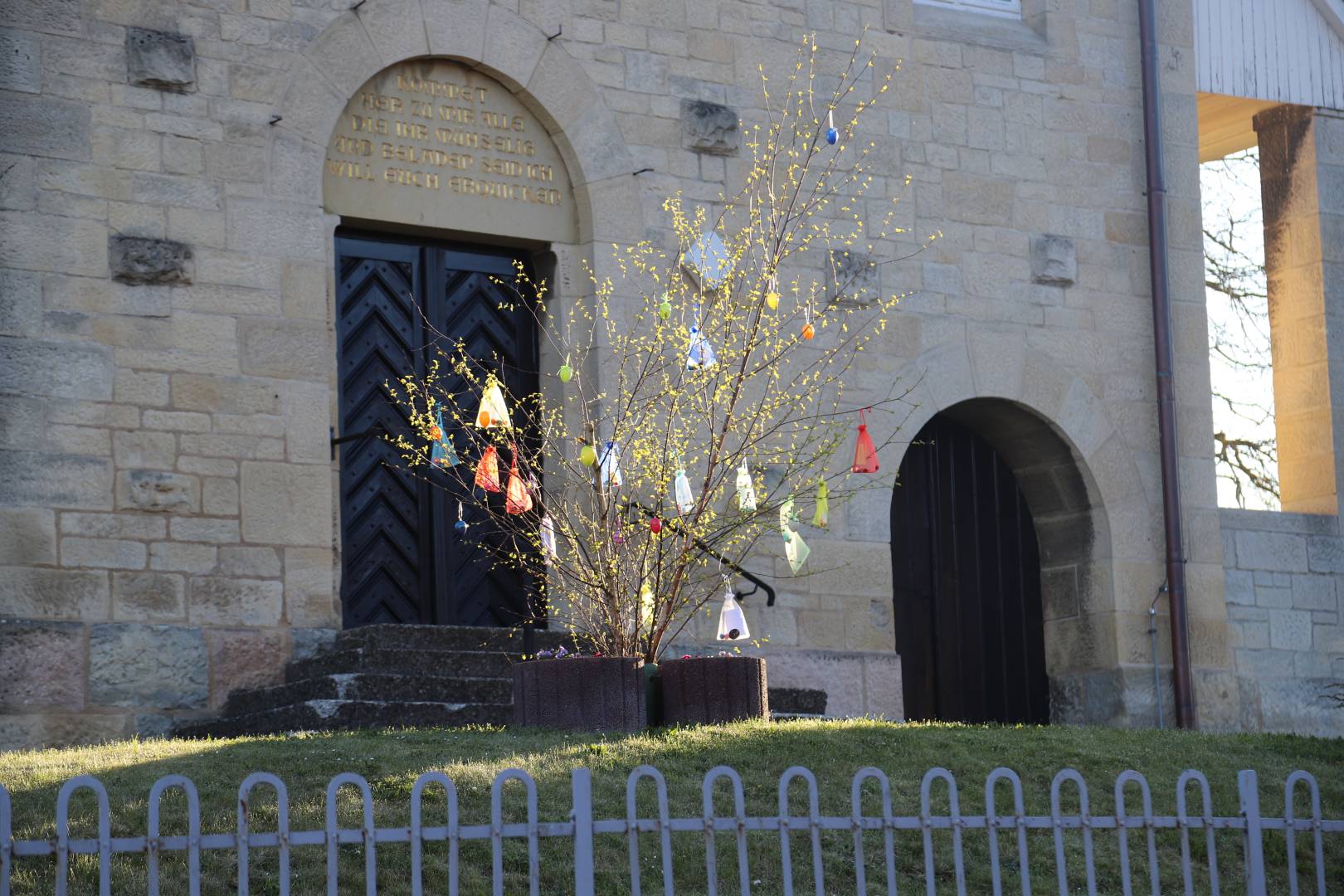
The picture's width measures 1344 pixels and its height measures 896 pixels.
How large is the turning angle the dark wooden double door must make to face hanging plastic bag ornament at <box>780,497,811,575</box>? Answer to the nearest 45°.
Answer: approximately 90° to its left

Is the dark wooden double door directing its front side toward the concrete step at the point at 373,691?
yes

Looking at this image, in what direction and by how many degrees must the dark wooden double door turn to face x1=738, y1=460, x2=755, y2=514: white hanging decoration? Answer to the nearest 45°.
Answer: approximately 45° to its left

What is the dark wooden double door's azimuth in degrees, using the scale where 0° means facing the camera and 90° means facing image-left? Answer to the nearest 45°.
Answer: approximately 0°

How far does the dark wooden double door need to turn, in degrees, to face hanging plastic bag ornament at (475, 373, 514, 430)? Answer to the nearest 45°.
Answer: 0° — it already faces it

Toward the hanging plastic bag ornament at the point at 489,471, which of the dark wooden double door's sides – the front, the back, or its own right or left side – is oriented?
front

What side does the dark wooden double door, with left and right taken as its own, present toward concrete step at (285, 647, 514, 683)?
front

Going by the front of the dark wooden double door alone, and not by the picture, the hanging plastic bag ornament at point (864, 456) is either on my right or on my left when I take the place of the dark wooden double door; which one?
on my left

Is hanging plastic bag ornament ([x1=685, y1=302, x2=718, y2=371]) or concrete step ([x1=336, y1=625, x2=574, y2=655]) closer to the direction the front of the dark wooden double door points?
the concrete step

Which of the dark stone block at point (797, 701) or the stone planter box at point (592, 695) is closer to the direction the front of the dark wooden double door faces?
the stone planter box

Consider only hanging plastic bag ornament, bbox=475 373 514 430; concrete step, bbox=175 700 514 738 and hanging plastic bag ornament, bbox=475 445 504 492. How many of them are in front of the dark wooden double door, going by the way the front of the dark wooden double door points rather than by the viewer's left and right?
3

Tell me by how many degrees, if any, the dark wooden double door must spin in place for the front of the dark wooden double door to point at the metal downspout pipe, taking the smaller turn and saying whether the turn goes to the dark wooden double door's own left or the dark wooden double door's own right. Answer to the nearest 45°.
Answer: approximately 90° to the dark wooden double door's own left

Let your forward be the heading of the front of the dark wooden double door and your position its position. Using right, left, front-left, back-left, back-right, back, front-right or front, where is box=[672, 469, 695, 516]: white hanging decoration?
front-left

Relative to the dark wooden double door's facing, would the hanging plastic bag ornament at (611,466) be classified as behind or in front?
in front

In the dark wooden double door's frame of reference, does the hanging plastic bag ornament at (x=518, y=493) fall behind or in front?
in front

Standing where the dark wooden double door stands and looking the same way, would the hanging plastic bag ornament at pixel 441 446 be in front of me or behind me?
in front

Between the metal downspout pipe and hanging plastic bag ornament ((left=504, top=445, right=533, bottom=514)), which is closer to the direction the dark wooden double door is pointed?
the hanging plastic bag ornament
